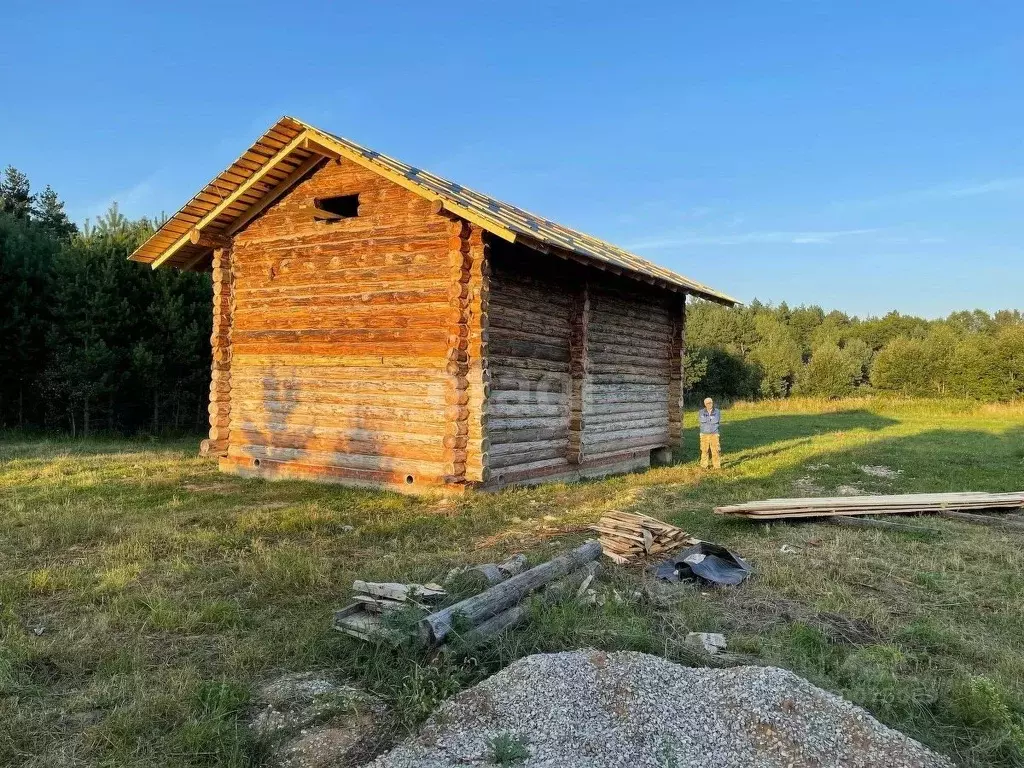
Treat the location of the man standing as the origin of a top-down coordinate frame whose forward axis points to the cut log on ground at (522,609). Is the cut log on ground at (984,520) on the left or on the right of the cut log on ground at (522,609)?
left

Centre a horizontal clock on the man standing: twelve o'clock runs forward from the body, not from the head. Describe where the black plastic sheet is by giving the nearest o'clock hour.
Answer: The black plastic sheet is roughly at 12 o'clock from the man standing.

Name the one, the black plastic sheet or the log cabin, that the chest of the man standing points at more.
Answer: the black plastic sheet

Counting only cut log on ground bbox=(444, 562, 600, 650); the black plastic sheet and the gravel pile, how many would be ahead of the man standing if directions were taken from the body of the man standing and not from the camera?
3

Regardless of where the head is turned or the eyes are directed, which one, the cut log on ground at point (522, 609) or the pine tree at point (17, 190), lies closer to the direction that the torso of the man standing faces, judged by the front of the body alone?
the cut log on ground

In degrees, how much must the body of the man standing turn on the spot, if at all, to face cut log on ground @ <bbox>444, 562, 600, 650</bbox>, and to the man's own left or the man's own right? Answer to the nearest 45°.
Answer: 0° — they already face it

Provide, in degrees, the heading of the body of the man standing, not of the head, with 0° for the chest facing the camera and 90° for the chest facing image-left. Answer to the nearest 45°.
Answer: approximately 0°

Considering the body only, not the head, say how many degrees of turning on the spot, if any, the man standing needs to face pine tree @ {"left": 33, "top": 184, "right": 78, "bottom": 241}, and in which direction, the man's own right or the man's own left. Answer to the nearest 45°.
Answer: approximately 90° to the man's own right

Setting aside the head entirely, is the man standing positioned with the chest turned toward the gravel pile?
yes
